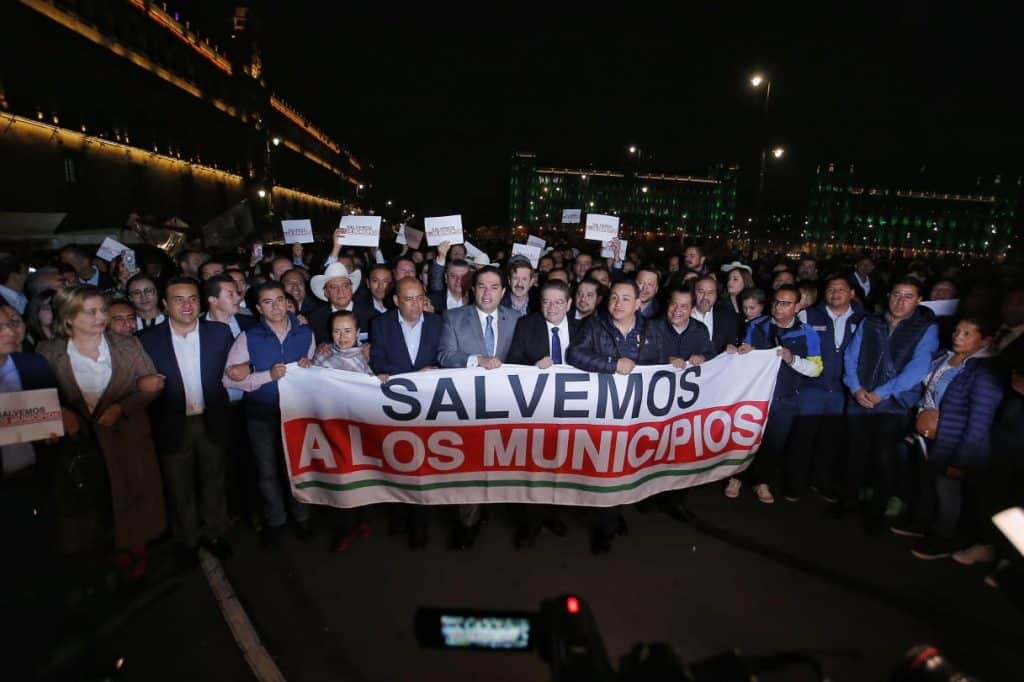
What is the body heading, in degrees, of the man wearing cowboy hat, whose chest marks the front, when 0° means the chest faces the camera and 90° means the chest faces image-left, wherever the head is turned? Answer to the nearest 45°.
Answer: approximately 0°

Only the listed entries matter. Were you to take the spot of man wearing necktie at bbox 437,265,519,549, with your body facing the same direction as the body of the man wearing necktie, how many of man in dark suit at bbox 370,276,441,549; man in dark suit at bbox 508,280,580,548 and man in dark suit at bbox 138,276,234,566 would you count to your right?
2

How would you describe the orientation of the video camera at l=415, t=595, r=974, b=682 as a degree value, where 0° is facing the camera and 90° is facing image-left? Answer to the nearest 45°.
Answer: approximately 180°

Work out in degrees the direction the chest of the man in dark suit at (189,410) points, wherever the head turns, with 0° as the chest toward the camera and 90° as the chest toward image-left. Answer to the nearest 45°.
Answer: approximately 0°

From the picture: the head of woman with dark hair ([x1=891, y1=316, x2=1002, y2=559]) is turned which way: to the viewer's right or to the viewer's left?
to the viewer's left

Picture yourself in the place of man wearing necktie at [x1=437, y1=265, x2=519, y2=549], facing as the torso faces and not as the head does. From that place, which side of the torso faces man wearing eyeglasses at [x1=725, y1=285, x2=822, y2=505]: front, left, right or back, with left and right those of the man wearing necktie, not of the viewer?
left

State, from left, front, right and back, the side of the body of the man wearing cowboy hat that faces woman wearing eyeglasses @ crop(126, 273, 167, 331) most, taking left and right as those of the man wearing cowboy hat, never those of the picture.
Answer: right
